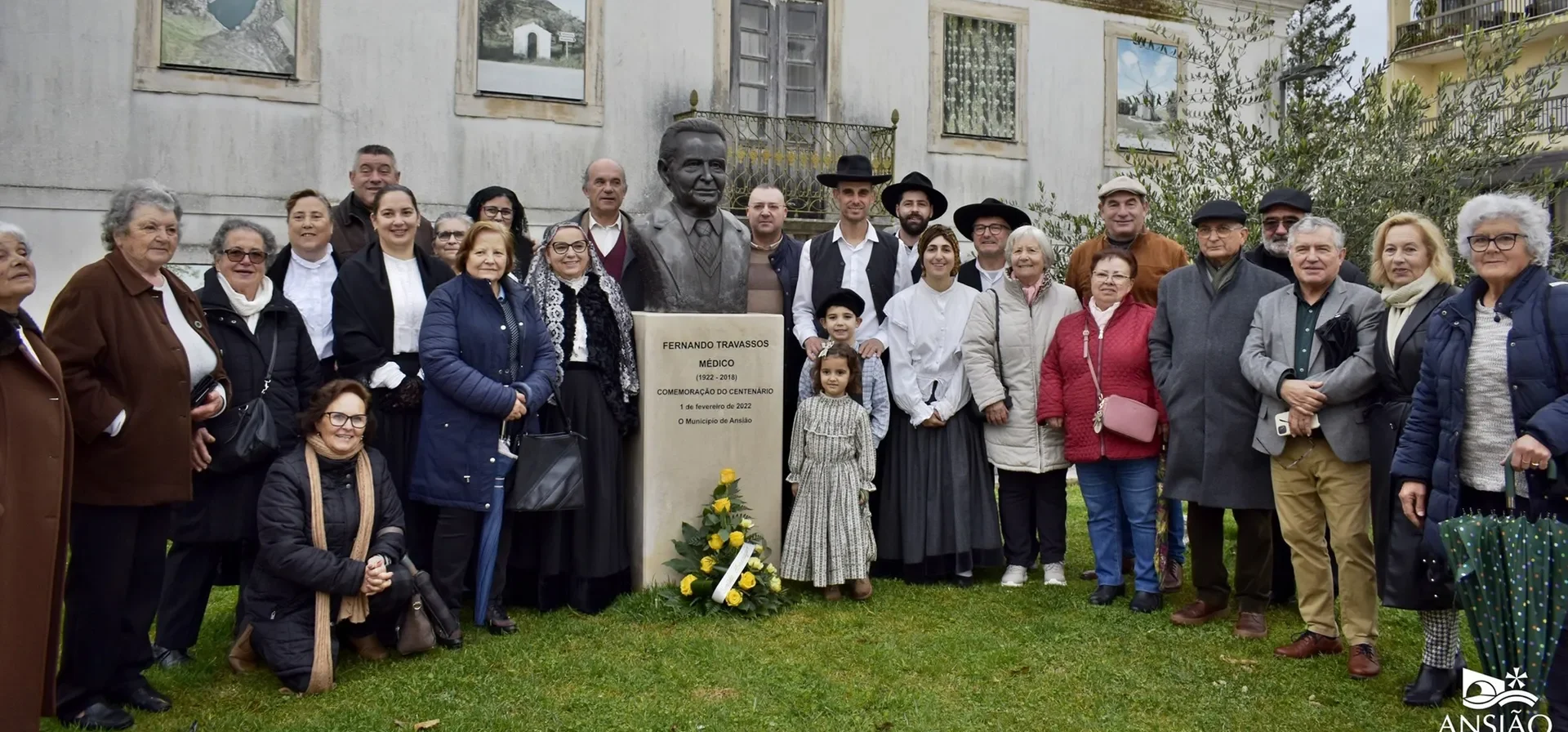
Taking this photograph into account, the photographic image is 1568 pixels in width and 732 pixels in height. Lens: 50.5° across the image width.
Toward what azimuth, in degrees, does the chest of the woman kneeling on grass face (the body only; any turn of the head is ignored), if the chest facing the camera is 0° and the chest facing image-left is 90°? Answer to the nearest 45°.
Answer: approximately 315°

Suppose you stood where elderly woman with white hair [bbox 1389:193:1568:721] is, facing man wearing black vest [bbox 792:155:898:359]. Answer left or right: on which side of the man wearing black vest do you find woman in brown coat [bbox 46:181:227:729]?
left

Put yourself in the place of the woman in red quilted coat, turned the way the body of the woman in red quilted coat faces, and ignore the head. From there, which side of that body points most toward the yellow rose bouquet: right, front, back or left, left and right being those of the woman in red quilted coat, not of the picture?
right

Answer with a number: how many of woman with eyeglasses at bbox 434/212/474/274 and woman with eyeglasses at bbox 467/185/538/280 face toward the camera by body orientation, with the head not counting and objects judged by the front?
2

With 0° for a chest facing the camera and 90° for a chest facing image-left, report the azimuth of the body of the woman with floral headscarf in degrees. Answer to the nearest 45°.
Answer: approximately 0°

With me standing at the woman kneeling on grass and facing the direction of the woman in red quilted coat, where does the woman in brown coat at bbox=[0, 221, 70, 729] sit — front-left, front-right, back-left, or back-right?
back-right

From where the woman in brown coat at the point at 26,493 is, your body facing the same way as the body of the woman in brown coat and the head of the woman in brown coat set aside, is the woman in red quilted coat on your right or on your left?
on your left
